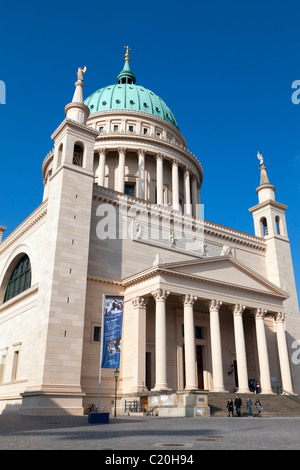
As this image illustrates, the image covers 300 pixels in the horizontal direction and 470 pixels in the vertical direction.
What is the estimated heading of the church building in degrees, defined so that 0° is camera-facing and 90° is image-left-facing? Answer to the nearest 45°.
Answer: approximately 315°

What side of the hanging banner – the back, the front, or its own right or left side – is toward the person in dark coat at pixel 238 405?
left

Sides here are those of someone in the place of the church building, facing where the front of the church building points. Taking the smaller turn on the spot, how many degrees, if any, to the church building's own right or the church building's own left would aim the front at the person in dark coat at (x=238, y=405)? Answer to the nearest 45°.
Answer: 0° — it already faces them

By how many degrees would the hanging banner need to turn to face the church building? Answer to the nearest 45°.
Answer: approximately 180°

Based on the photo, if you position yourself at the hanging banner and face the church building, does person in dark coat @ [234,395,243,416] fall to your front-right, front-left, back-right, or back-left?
front-right

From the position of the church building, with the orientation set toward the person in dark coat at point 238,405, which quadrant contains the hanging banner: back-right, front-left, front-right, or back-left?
front-right

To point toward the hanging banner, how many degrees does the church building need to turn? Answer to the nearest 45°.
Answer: approximately 45° to its right

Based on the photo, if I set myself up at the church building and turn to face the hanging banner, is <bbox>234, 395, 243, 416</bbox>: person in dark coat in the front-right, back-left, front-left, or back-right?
front-left

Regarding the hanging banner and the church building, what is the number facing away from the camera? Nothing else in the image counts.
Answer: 0

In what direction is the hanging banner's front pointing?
toward the camera
